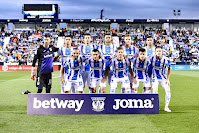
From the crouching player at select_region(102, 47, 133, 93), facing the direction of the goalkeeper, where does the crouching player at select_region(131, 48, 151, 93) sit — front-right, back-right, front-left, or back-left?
back-right

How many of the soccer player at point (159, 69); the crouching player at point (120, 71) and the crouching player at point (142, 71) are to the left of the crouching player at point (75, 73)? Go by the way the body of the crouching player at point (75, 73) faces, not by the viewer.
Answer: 3

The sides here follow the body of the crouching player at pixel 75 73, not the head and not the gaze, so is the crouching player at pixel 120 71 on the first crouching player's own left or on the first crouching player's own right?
on the first crouching player's own left

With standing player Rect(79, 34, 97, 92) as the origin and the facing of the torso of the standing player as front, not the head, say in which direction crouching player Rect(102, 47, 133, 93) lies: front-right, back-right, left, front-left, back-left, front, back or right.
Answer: front-left

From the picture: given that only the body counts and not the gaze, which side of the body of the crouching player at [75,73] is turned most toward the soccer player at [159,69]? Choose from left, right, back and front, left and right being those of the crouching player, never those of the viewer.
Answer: left

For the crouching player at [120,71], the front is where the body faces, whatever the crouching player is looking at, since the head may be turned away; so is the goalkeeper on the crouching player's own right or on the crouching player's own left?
on the crouching player's own right

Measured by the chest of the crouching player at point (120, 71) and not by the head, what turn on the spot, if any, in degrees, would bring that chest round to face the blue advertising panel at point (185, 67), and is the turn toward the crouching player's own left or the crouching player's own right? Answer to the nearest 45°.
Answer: approximately 180°

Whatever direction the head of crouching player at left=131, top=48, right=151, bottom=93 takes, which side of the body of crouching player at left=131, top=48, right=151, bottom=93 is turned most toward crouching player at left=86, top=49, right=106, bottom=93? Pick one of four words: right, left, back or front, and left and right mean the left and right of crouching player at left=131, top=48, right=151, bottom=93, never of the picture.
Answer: right

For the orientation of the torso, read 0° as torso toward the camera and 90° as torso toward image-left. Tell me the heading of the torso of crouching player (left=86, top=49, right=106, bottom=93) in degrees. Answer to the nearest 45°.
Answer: approximately 0°

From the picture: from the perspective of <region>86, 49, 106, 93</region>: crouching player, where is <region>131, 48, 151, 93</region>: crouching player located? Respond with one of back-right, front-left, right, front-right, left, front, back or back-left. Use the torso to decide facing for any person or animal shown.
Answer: left
